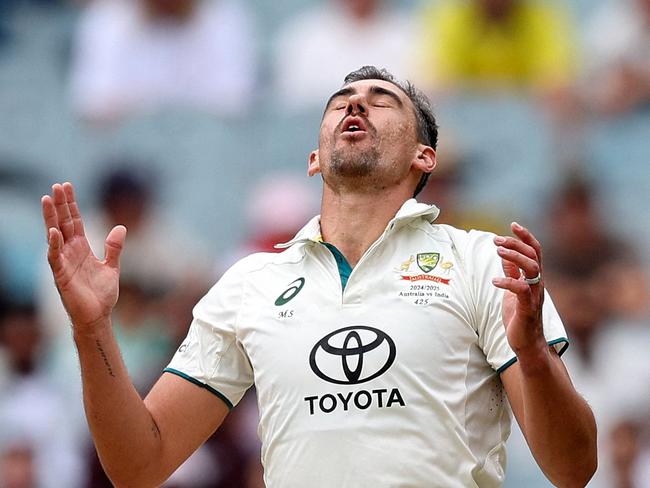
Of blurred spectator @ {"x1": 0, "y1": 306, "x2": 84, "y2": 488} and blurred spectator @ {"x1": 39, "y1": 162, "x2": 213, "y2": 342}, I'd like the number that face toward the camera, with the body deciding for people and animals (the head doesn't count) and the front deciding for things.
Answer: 2

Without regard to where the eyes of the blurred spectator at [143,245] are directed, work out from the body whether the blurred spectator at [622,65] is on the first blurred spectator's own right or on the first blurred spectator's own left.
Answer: on the first blurred spectator's own left

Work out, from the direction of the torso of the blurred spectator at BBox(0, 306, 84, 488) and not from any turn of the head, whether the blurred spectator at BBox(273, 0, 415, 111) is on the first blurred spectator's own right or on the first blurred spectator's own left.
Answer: on the first blurred spectator's own left

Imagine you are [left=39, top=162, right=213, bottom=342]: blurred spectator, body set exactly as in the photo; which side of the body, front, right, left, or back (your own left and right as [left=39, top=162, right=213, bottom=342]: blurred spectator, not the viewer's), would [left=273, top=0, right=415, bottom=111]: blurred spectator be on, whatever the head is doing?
left

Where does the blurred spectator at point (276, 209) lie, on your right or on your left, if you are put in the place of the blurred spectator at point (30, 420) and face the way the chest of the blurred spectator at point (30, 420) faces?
on your left

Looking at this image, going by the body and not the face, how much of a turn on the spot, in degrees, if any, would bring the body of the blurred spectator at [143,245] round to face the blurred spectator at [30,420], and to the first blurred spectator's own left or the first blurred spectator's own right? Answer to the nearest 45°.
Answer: approximately 45° to the first blurred spectator's own right

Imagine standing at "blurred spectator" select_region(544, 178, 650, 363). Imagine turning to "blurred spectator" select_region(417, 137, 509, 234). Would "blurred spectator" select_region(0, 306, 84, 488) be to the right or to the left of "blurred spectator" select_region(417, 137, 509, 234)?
left

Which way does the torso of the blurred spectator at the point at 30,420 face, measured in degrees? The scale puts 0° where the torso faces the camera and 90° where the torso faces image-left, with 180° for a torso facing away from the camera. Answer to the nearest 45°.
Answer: approximately 0°

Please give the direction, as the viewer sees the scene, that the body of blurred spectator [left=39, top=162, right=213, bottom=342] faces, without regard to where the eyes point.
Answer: toward the camera

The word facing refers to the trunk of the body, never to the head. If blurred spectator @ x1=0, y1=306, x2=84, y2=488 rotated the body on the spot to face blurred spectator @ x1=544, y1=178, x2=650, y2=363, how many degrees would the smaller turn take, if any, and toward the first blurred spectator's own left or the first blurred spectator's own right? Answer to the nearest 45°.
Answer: approximately 90° to the first blurred spectator's own left

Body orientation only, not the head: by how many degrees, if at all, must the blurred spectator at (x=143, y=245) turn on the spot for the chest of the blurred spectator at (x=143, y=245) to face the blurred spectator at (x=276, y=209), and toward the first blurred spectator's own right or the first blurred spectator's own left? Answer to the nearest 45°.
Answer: approximately 90° to the first blurred spectator's own left

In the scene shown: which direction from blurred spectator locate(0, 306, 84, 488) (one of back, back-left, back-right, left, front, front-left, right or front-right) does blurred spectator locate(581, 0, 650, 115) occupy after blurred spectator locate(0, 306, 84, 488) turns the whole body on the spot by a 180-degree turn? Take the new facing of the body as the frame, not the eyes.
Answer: right

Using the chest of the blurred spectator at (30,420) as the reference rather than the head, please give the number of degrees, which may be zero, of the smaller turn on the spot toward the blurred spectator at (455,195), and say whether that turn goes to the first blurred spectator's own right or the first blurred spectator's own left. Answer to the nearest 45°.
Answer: approximately 90° to the first blurred spectator's own left
